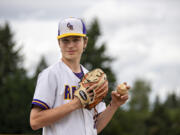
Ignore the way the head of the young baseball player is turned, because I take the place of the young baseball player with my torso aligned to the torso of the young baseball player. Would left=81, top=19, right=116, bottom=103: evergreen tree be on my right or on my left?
on my left

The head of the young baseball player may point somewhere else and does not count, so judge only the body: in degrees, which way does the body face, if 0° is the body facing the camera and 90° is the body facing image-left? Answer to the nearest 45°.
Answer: approximately 315°

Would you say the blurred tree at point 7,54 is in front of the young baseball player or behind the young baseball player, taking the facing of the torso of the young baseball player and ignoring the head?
behind

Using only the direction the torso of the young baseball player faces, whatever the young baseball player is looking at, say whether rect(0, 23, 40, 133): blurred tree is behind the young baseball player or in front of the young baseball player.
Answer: behind
